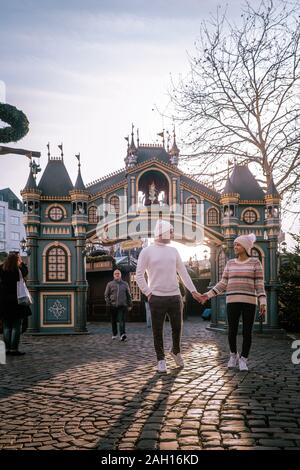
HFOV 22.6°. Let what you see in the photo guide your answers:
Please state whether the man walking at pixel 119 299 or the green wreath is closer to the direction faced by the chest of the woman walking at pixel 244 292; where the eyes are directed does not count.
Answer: the green wreath

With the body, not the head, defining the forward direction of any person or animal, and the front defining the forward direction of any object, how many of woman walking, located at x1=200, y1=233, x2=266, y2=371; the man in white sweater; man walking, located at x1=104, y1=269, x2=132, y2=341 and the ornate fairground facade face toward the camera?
4

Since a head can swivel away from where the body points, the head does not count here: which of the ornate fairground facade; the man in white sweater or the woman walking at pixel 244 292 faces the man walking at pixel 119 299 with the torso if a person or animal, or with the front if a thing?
the ornate fairground facade

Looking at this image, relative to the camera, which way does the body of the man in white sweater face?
toward the camera

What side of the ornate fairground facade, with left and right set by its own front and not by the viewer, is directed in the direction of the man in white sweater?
front

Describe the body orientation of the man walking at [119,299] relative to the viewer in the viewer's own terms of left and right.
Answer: facing the viewer

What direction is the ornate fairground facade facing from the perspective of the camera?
toward the camera
